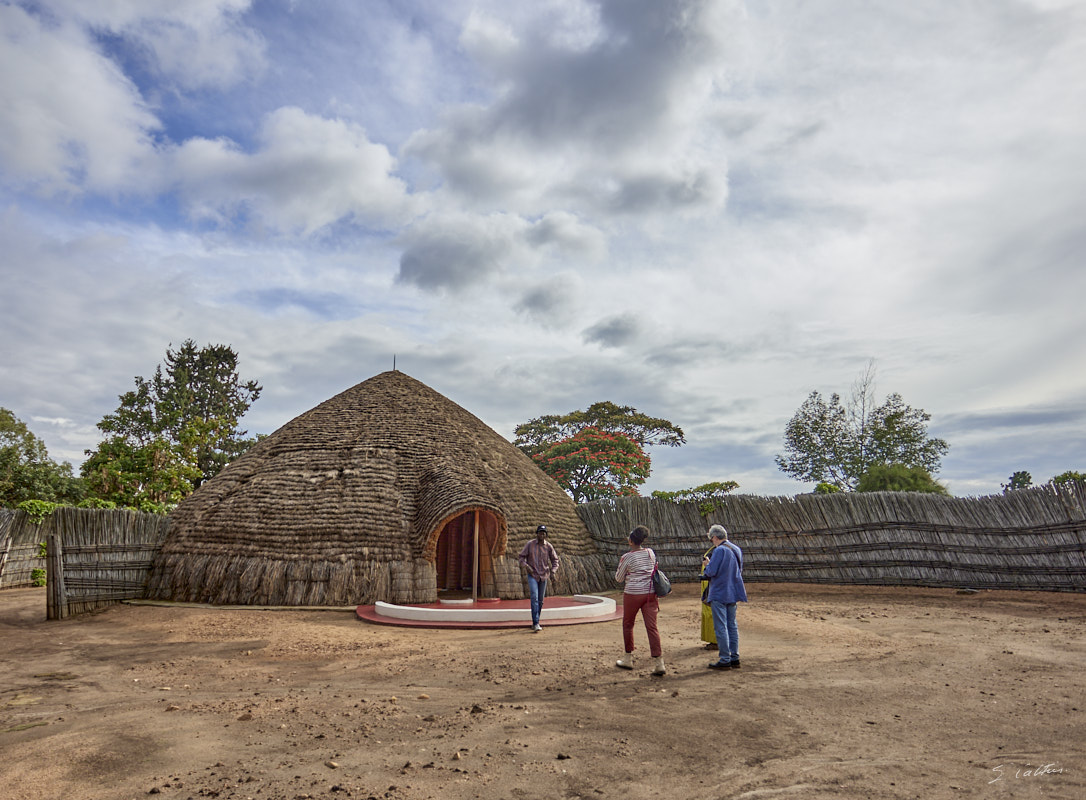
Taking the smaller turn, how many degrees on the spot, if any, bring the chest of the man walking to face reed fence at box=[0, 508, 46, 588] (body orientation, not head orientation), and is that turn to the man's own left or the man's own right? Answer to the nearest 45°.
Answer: approximately 135° to the man's own right

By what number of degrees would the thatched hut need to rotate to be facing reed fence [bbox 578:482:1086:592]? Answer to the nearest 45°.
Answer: approximately 45° to its left

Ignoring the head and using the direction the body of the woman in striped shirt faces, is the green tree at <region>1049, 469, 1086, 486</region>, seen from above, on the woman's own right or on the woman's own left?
on the woman's own right

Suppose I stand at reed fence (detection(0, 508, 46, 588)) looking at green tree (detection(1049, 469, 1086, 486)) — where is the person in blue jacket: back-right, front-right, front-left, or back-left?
front-right

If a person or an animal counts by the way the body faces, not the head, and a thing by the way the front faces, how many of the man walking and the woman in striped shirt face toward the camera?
1

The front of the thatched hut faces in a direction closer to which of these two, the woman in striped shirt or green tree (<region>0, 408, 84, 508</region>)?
the woman in striped shirt

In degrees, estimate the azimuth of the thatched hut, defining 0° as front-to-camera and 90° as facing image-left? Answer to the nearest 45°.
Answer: approximately 315°

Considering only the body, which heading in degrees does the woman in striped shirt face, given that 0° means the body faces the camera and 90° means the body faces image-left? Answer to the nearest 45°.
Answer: approximately 135°

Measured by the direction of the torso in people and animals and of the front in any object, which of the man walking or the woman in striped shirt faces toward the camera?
the man walking

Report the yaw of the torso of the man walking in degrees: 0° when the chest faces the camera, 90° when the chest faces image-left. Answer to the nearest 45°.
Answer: approximately 0°

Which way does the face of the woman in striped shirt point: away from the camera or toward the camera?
away from the camera

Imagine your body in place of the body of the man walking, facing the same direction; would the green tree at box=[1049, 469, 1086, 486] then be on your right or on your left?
on your left

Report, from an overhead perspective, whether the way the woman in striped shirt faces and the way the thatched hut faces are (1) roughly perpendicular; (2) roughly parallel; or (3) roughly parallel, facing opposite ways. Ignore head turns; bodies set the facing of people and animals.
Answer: roughly parallel, facing opposite ways

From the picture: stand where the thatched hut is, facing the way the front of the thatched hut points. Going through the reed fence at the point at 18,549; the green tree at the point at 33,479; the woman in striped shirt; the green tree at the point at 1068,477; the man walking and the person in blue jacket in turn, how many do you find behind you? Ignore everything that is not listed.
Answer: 2
